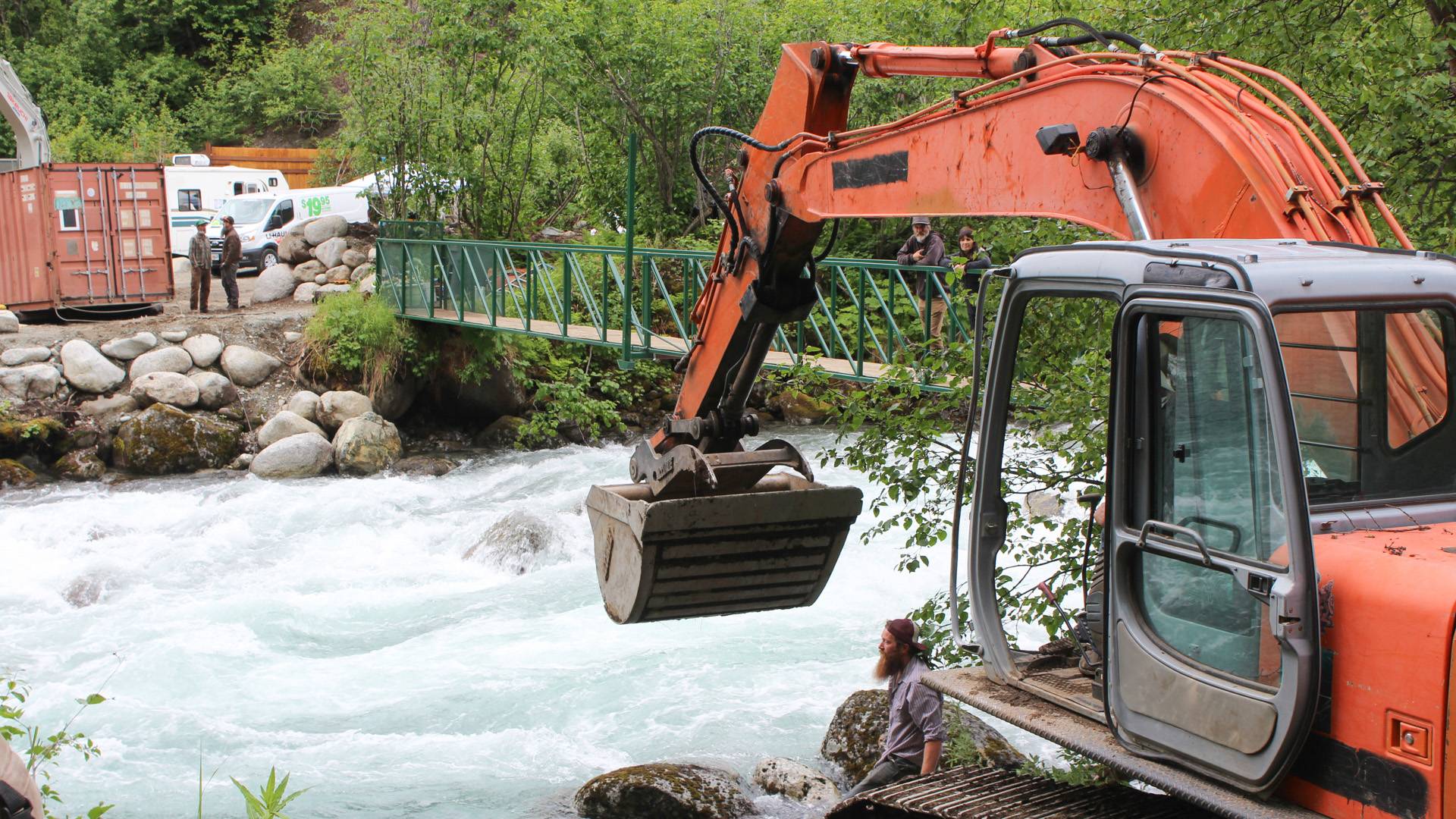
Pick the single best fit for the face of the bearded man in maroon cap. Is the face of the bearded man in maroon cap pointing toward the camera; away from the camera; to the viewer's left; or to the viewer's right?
to the viewer's left

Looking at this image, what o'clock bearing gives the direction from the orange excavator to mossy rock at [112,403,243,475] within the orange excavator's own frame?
The mossy rock is roughly at 12 o'clock from the orange excavator.

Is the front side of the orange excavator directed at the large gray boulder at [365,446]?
yes

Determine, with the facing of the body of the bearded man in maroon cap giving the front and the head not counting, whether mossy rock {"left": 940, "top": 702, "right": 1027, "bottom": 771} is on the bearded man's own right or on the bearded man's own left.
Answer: on the bearded man's own right

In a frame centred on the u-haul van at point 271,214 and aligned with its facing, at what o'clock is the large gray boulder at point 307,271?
The large gray boulder is roughly at 10 o'clock from the u-haul van.

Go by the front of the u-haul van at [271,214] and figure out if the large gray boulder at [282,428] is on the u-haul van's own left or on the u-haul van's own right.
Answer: on the u-haul van's own left

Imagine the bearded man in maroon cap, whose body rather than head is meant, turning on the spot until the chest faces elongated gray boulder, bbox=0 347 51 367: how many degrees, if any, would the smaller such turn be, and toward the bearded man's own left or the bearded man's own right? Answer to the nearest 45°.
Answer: approximately 45° to the bearded man's own right

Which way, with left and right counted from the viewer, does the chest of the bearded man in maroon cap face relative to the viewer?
facing to the left of the viewer

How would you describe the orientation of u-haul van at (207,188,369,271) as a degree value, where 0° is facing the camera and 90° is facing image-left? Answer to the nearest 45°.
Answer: approximately 45°

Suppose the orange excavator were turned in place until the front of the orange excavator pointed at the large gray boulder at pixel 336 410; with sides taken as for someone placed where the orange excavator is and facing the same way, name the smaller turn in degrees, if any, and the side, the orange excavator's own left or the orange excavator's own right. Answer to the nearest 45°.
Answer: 0° — it already faces it
